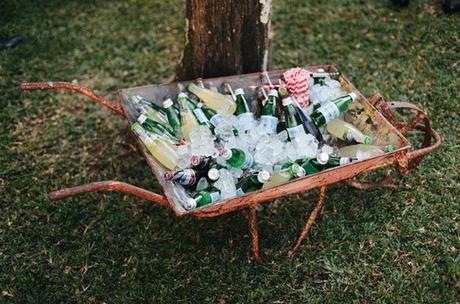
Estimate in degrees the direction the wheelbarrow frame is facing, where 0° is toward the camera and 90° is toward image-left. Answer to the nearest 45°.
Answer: approximately 270°

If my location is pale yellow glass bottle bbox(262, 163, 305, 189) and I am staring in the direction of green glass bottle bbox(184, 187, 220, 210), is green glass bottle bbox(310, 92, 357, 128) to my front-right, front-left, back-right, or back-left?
back-right

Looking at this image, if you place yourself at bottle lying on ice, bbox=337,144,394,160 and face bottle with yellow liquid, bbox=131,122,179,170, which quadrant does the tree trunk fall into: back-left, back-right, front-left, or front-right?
front-right

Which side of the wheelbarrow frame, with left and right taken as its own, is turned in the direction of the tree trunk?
left
